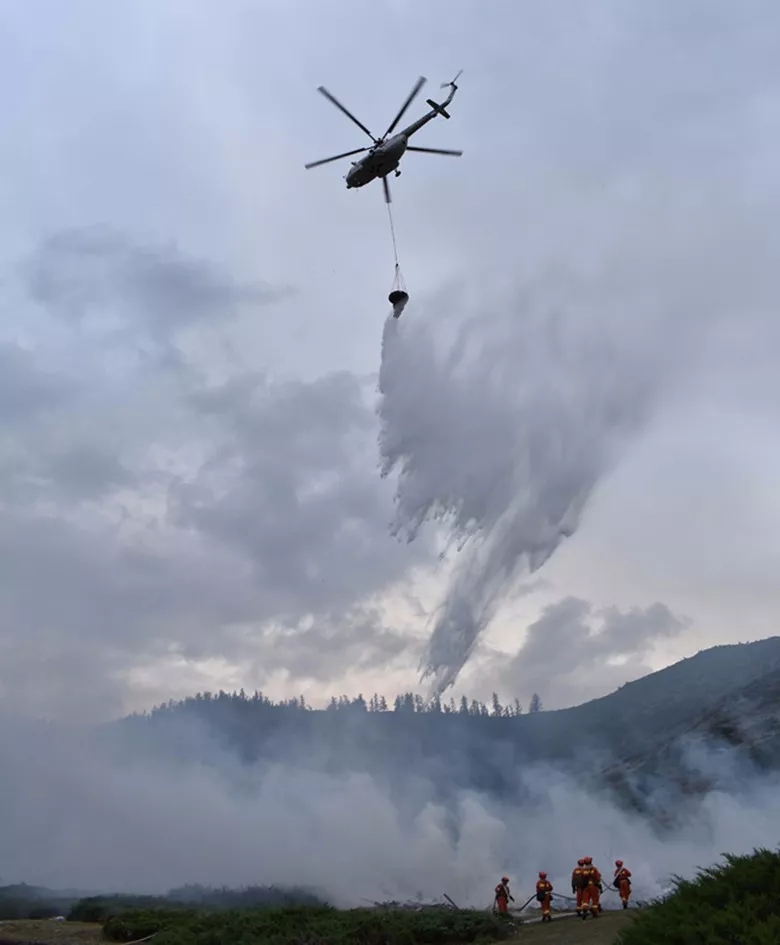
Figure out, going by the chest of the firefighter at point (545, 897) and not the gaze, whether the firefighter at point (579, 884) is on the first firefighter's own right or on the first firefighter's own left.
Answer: on the first firefighter's own right

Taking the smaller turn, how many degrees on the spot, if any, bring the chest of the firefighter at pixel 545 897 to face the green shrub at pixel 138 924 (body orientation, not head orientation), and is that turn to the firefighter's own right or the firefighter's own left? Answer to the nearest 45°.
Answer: approximately 90° to the firefighter's own left

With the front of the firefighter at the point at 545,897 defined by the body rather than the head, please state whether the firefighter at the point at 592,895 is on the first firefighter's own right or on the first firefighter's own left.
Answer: on the first firefighter's own right

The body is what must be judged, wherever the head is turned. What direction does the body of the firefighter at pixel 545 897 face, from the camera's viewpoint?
away from the camera
